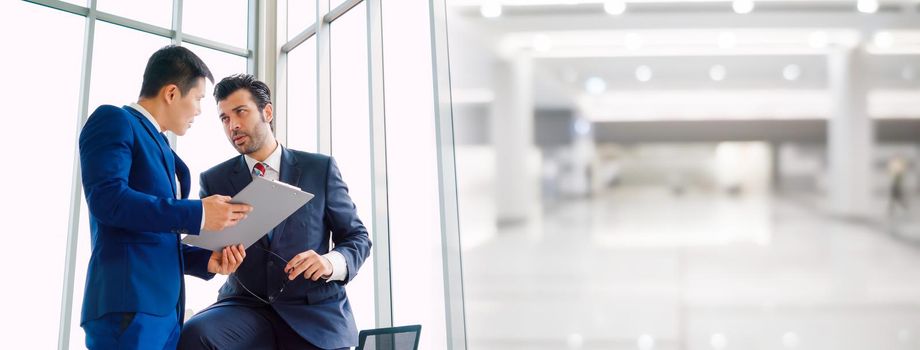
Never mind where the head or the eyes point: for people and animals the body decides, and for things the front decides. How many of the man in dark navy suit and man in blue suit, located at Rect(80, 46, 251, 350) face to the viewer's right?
1

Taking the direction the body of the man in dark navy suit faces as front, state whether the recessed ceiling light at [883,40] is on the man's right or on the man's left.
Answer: on the man's left

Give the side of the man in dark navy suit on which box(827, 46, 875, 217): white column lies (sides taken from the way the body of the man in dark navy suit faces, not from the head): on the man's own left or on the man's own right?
on the man's own left

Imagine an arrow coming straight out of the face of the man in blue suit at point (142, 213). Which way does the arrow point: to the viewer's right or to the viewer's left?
to the viewer's right

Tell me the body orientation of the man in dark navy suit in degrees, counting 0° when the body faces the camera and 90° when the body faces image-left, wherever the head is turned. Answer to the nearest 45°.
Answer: approximately 45°

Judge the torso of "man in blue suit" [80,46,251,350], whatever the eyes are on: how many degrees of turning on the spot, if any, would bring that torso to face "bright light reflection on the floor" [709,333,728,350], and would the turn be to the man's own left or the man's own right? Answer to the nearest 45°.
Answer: approximately 45° to the man's own right

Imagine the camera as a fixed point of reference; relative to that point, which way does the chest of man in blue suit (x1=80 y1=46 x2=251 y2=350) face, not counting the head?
to the viewer's right
